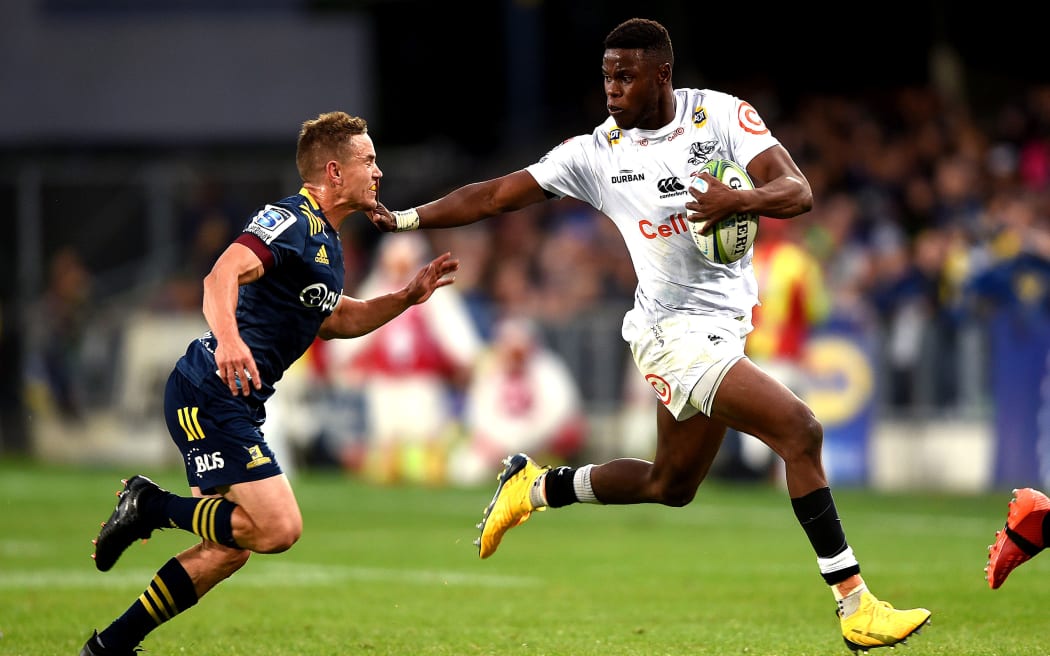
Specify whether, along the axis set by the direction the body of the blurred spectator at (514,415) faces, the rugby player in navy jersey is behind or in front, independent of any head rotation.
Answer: in front

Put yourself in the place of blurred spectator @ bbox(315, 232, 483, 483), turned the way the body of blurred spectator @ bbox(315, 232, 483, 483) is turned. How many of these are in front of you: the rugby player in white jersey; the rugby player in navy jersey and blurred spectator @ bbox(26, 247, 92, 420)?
2

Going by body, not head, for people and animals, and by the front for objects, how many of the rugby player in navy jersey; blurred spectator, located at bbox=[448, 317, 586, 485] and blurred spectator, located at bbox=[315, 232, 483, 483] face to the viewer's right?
1

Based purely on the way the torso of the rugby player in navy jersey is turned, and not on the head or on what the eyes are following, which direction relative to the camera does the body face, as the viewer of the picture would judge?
to the viewer's right

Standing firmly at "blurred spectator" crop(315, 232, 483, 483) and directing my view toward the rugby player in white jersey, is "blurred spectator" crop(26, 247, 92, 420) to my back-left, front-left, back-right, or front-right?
back-right

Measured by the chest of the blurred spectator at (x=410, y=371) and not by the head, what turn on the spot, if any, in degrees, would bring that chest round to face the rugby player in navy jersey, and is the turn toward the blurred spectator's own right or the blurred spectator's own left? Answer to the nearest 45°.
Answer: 0° — they already face them

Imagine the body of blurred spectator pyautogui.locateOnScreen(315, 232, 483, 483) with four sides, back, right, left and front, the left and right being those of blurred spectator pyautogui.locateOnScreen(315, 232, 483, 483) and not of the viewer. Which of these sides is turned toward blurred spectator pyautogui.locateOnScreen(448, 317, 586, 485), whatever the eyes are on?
left

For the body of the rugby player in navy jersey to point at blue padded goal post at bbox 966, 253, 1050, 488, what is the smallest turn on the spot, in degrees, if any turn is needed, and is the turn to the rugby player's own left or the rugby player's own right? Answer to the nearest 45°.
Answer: approximately 45° to the rugby player's own left

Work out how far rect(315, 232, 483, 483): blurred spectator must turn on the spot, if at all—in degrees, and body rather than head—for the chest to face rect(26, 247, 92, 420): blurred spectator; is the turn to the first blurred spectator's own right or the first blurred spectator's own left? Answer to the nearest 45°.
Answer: approximately 135° to the first blurred spectator's own right

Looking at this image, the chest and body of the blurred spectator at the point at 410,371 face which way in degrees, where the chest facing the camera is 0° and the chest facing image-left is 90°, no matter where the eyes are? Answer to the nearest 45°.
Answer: approximately 0°

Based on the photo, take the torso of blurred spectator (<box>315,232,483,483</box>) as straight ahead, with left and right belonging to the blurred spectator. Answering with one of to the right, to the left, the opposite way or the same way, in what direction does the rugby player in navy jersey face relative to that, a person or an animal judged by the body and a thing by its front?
to the left

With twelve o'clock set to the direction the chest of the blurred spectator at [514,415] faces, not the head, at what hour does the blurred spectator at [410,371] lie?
the blurred spectator at [410,371] is roughly at 3 o'clock from the blurred spectator at [514,415].
